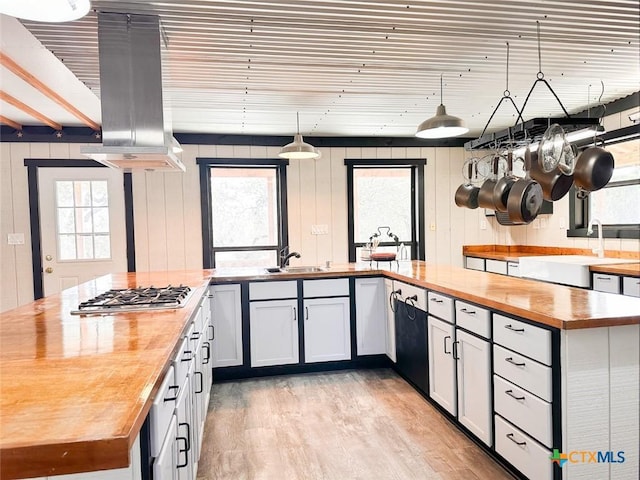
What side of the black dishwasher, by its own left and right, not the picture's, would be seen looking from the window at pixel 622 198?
back

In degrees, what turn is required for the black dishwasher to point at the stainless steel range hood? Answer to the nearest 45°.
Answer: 0° — it already faces it

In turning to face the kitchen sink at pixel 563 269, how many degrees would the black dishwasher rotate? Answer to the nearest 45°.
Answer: approximately 180°

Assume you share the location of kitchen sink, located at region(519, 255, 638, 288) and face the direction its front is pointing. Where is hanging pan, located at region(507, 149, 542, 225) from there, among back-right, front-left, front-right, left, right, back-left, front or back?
front-left

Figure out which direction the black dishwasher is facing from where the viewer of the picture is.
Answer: facing the viewer and to the left of the viewer

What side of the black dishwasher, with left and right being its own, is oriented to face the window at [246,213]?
front

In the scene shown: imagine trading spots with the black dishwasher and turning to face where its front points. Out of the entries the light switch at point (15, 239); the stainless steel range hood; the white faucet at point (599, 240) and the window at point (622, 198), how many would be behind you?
2

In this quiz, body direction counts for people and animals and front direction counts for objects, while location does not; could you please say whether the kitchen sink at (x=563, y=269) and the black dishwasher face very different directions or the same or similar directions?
same or similar directions

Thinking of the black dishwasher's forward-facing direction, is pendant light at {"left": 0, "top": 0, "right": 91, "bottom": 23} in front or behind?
in front

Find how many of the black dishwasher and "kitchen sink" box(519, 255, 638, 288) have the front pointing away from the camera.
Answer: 0

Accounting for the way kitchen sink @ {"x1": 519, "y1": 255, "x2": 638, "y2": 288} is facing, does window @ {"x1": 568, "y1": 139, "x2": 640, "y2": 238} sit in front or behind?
behind

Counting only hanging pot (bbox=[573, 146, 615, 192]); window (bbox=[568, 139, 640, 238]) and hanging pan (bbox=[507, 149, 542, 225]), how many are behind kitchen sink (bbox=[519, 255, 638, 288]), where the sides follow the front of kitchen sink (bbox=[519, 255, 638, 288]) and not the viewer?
1
